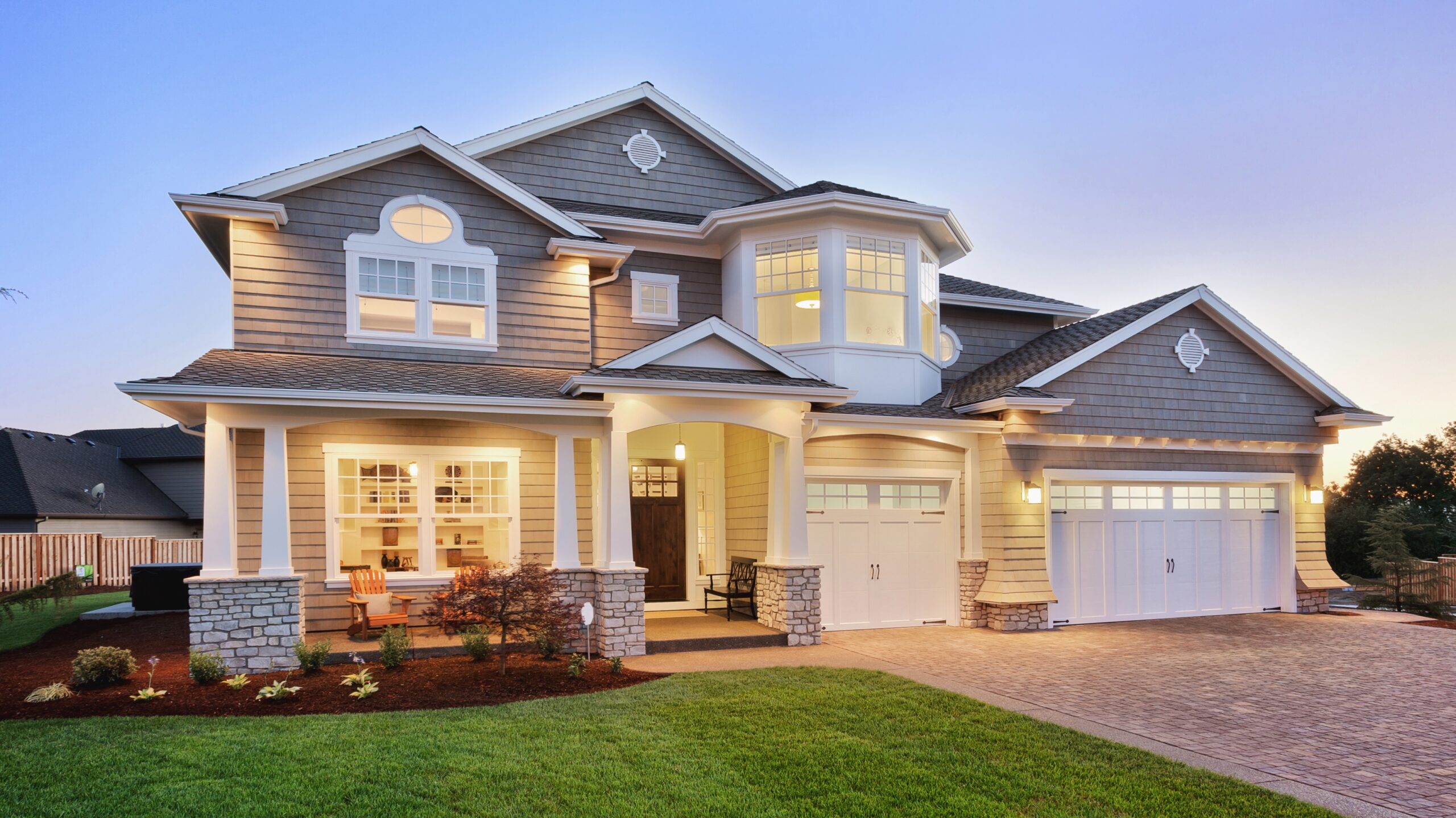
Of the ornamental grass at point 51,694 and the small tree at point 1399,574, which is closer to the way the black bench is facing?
the ornamental grass

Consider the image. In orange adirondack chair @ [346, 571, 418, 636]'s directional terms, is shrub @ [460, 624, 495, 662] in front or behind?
in front

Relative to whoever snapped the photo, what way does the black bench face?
facing the viewer and to the left of the viewer

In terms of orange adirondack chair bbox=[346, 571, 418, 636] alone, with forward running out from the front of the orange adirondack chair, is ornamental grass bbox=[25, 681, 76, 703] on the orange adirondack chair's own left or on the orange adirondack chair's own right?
on the orange adirondack chair's own right

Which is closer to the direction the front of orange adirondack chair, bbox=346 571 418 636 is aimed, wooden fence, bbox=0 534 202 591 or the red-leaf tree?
the red-leaf tree

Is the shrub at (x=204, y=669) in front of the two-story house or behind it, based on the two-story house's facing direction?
in front

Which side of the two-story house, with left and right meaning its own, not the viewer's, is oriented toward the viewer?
front

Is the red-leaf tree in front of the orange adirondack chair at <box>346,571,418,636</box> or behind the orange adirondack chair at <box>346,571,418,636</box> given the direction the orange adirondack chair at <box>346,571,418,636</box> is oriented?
in front

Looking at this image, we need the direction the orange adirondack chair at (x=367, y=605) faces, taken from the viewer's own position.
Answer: facing the viewer and to the right of the viewer
